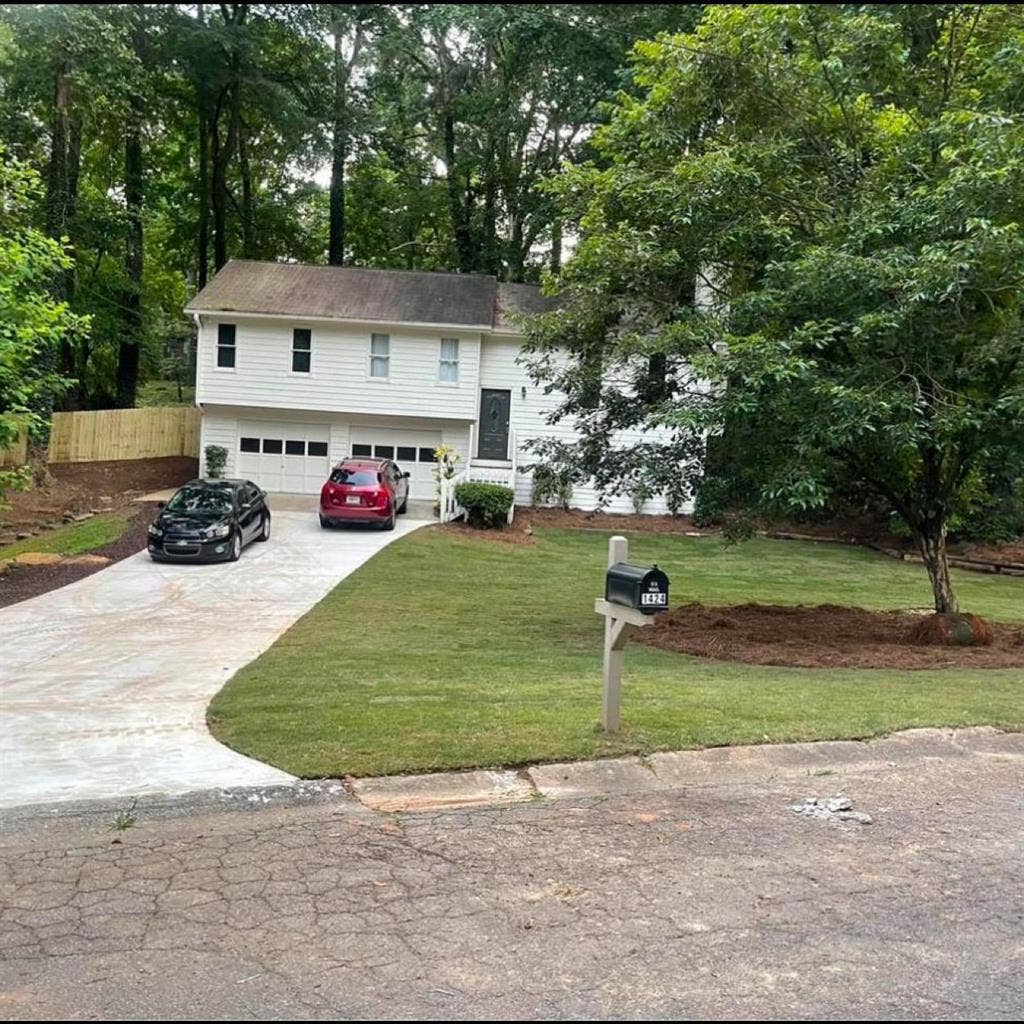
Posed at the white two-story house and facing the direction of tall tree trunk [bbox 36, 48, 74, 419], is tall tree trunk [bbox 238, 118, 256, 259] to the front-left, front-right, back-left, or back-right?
front-right

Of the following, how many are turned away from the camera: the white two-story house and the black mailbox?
0

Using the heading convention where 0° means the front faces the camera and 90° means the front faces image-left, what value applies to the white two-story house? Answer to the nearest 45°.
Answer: approximately 0°

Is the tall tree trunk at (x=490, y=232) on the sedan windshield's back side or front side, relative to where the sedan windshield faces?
on the back side

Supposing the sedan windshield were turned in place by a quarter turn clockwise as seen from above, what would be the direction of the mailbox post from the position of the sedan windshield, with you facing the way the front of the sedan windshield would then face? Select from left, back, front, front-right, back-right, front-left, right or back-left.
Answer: back-left

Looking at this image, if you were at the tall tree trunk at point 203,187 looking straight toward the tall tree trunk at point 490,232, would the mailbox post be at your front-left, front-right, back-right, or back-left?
front-right

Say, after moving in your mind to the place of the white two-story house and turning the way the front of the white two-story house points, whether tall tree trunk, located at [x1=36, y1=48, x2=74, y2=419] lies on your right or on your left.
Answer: on your right

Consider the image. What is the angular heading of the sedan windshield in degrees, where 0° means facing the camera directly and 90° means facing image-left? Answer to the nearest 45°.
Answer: approximately 45°

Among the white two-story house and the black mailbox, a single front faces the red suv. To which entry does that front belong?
the white two-story house

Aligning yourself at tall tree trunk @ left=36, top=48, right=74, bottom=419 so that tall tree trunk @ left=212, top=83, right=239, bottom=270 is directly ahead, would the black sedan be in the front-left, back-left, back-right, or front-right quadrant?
back-right

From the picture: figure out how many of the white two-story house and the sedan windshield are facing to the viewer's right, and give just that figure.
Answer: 0
